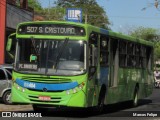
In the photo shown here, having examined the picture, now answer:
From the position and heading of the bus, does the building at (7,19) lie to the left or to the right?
on its right

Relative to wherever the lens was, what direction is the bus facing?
facing the viewer and to the left of the viewer
